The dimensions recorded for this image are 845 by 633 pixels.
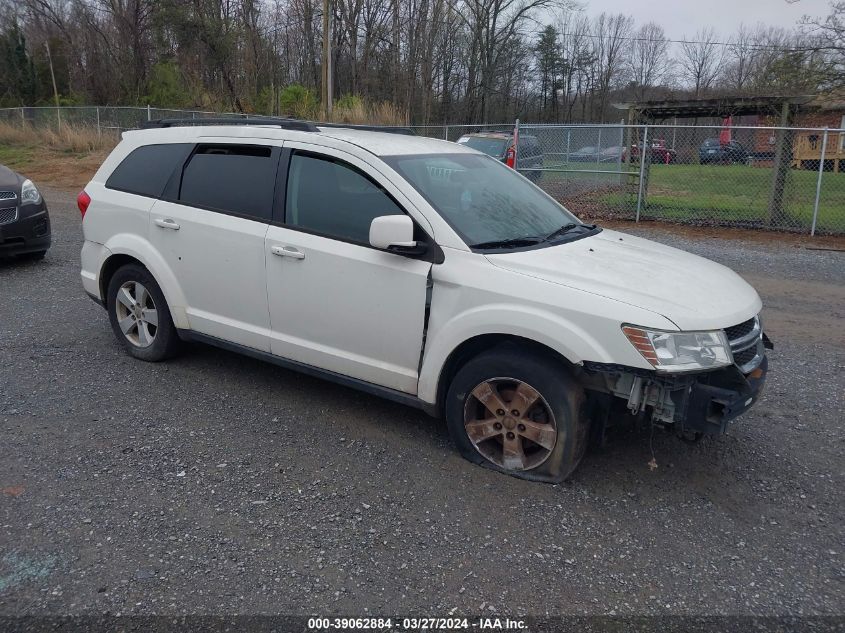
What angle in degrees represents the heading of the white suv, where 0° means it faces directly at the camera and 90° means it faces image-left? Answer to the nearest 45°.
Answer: approximately 315°

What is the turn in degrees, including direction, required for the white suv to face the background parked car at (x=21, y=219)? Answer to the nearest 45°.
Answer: approximately 180°

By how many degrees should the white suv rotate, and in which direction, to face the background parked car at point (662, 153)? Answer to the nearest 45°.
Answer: approximately 135° to its left

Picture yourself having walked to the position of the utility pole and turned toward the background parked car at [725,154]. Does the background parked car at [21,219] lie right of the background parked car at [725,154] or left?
right

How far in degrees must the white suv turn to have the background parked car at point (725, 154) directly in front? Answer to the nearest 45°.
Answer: approximately 90° to its left
